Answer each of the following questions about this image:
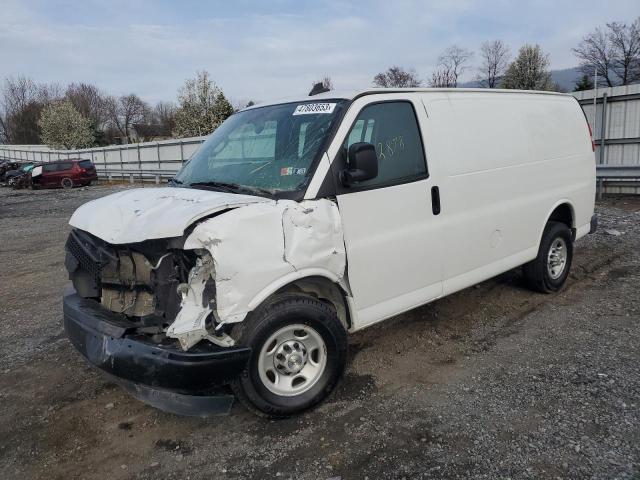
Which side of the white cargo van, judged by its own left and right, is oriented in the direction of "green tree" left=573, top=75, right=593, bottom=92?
back

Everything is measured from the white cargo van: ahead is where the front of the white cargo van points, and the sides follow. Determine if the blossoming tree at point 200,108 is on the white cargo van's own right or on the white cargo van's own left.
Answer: on the white cargo van's own right

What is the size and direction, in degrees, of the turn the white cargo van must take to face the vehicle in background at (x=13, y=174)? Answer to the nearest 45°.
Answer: approximately 90° to its right

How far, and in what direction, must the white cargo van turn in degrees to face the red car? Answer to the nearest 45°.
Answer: approximately 90° to its right

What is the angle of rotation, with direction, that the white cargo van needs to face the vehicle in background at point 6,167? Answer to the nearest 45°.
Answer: approximately 90° to its right

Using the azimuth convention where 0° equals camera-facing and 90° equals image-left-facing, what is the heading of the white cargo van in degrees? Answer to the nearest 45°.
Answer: approximately 45°

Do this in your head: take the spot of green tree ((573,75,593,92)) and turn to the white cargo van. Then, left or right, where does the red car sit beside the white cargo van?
right
